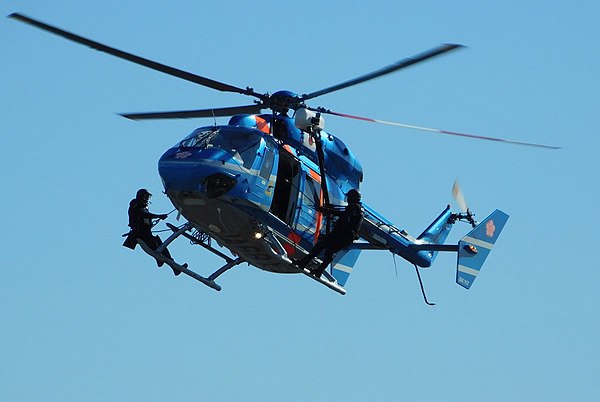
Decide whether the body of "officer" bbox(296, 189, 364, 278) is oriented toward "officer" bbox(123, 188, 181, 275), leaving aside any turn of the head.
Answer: yes

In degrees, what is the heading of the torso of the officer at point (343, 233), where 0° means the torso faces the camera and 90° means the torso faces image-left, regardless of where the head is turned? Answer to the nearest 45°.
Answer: approximately 90°

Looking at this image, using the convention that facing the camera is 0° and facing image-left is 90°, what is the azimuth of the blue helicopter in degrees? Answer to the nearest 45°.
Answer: approximately 45°
